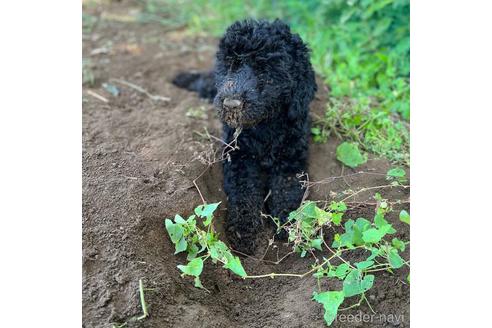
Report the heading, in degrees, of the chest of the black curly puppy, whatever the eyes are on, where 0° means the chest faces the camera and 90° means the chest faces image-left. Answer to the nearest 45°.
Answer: approximately 0°
